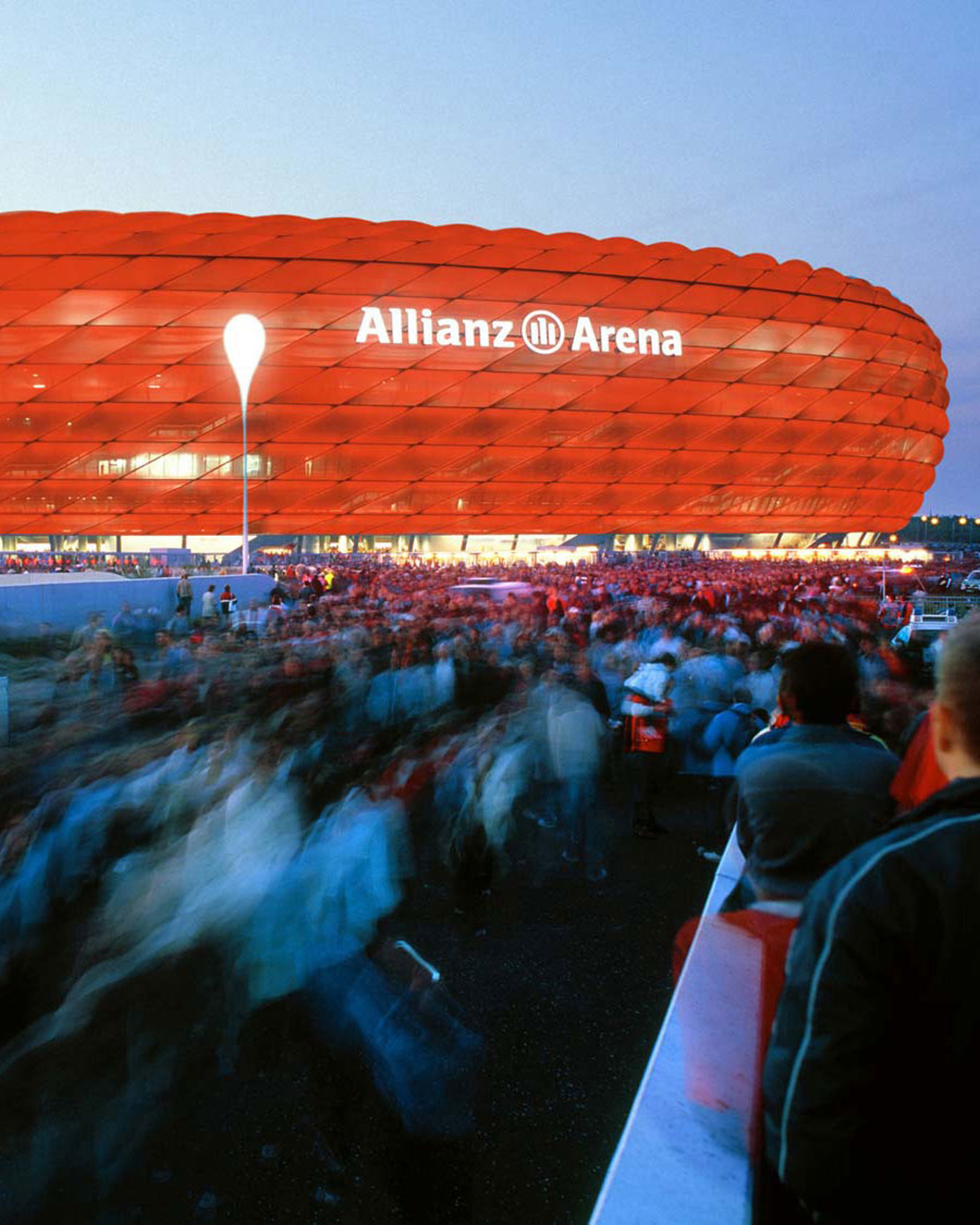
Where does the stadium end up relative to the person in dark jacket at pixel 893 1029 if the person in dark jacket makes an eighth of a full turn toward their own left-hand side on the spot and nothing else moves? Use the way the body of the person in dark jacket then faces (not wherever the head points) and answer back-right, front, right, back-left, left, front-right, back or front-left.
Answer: front

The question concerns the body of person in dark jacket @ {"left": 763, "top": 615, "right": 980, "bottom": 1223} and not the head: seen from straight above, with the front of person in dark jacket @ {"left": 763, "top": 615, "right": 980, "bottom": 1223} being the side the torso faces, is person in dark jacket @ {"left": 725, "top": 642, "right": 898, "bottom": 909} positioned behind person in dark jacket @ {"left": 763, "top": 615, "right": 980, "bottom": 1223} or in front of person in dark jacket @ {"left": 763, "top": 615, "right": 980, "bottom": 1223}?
in front

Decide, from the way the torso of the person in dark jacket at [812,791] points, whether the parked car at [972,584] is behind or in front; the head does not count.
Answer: in front

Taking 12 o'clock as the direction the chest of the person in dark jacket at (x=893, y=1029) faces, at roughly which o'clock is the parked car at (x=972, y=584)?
The parked car is roughly at 12 o'clock from the person in dark jacket.

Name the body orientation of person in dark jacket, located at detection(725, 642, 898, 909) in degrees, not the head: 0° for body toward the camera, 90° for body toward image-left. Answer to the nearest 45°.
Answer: approximately 180°

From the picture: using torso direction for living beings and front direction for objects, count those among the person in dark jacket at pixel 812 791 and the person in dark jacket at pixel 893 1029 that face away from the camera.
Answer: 2

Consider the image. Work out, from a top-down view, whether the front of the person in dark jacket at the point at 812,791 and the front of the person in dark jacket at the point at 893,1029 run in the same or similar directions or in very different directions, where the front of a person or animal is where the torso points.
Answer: same or similar directions

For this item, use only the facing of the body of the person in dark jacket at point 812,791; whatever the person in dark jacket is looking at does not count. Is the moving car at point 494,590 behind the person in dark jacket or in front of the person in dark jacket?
in front

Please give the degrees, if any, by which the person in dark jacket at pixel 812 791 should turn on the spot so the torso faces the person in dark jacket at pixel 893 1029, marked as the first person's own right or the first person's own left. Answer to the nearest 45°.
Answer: approximately 180°

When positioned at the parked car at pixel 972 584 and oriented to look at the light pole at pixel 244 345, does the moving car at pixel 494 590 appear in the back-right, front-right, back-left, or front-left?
front-left

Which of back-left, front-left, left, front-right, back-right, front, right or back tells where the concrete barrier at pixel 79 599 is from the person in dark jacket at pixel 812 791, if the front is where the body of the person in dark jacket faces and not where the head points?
front-left

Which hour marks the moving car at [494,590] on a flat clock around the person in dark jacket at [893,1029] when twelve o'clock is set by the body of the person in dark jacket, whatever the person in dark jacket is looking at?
The moving car is roughly at 11 o'clock from the person in dark jacket.

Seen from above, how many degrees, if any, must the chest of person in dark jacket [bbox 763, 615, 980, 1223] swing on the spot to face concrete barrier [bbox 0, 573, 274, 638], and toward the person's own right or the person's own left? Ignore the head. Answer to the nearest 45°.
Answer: approximately 45° to the person's own left

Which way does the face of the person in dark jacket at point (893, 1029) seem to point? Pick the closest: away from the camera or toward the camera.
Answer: away from the camera

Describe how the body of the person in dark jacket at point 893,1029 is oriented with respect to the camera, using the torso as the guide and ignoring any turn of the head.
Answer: away from the camera
